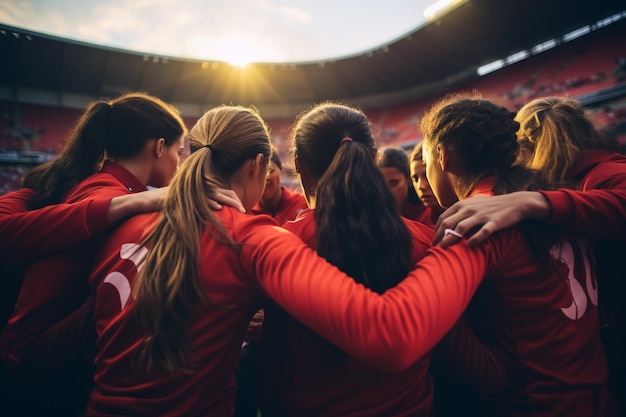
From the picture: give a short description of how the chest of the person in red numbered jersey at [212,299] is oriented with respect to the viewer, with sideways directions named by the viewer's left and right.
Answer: facing away from the viewer and to the right of the viewer

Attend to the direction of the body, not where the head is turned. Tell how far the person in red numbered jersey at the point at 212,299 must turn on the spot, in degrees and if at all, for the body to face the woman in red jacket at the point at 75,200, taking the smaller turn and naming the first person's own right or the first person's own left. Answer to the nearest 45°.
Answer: approximately 90° to the first person's own left

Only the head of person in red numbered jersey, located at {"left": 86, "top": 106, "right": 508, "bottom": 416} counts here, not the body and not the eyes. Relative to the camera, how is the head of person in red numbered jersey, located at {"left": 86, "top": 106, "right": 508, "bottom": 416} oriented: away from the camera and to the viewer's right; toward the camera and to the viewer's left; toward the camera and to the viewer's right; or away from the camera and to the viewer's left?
away from the camera and to the viewer's right

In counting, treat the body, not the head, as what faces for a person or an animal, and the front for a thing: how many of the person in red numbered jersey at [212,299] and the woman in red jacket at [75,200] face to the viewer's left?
0

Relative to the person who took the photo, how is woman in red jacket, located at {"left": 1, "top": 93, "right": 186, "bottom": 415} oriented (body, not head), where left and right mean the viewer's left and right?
facing away from the viewer and to the right of the viewer

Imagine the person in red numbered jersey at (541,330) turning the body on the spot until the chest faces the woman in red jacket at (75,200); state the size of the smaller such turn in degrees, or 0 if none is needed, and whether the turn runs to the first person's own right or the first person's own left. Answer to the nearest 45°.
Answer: approximately 90° to the first person's own left

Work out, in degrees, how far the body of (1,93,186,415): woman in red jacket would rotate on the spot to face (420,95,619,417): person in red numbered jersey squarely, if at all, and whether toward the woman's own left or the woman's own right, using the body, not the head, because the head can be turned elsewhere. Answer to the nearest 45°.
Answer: approximately 90° to the woman's own right

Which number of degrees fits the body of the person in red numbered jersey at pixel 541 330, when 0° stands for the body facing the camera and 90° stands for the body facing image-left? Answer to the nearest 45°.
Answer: approximately 135°

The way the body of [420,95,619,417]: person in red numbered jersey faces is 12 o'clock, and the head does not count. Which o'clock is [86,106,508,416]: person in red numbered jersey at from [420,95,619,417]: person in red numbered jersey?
[86,106,508,416]: person in red numbered jersey is roughly at 9 o'clock from [420,95,619,417]: person in red numbered jersey.

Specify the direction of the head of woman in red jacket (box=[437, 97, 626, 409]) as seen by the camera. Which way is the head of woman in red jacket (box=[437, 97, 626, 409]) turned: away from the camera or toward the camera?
away from the camera
